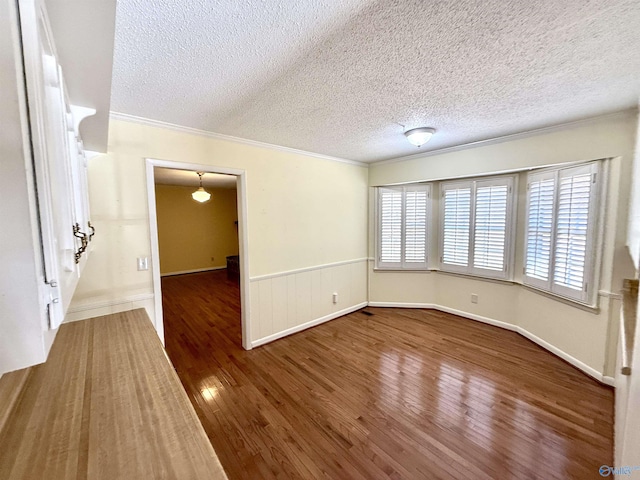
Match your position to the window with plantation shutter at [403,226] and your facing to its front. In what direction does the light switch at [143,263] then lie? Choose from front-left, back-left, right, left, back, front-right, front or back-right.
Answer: front-right

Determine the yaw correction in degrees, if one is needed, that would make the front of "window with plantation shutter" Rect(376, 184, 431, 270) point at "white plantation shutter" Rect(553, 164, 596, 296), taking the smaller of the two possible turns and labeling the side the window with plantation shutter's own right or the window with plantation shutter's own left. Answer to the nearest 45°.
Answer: approximately 45° to the window with plantation shutter's own left

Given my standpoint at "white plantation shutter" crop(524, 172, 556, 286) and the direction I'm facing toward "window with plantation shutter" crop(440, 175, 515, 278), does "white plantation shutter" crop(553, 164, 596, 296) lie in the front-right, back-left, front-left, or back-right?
back-left

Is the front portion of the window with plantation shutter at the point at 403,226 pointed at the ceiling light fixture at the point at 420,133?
yes

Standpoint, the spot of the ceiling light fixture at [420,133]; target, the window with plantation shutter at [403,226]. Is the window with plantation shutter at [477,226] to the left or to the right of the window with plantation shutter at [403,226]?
right

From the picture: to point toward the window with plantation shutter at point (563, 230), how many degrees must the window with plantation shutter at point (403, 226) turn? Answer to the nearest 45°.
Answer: approximately 45° to its left

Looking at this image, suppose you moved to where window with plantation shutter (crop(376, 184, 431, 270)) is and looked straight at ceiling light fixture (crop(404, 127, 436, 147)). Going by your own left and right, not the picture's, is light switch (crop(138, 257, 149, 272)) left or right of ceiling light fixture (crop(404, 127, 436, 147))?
right

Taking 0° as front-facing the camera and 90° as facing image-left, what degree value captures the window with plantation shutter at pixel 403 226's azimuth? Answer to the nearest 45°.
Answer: approximately 0°
